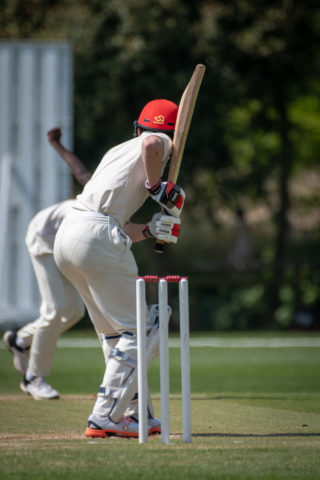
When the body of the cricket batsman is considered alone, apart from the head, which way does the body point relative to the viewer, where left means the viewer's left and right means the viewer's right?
facing away from the viewer and to the right of the viewer
